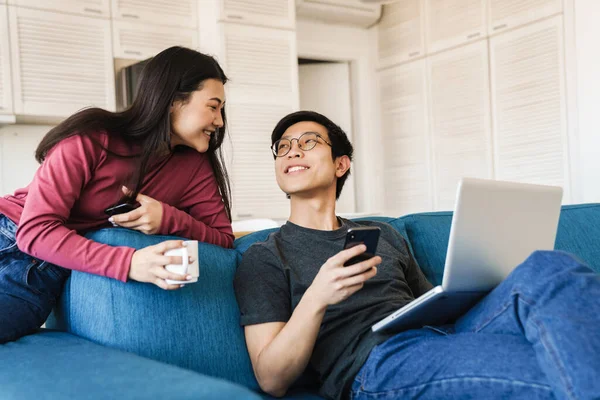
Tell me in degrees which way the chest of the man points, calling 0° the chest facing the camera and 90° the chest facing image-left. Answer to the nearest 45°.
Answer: approximately 315°

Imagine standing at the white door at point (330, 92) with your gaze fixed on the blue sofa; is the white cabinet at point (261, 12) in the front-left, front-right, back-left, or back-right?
front-right

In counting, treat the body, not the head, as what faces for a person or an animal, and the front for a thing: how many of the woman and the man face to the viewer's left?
0

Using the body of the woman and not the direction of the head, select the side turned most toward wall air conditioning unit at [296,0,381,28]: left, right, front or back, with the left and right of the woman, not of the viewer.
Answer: left

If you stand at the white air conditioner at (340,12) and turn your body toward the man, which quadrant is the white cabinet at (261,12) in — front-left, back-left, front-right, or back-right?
front-right

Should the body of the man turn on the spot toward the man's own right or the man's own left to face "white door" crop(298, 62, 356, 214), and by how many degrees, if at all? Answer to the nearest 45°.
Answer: approximately 135° to the man's own left

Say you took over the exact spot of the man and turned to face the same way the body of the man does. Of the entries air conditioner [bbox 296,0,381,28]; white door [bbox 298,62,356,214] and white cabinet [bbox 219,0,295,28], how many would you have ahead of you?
0

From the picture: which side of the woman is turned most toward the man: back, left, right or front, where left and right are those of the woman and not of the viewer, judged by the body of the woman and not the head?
front

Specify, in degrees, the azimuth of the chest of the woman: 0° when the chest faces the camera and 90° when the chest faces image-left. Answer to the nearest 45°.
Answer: approximately 315°

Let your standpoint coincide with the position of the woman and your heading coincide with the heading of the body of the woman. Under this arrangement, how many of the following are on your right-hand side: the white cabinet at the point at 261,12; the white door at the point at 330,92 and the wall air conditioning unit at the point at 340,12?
0

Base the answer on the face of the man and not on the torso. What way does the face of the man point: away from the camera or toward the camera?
toward the camera

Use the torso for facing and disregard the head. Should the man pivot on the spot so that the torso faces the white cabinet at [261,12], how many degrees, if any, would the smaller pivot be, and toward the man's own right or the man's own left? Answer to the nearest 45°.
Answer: approximately 135° to the man's own left
